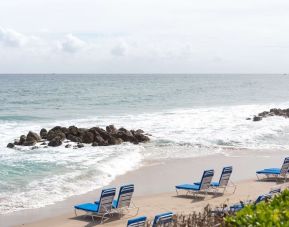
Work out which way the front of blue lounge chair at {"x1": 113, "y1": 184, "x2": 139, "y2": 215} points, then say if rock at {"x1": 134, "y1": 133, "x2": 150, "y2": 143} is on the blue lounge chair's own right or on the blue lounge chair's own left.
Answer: on the blue lounge chair's own right

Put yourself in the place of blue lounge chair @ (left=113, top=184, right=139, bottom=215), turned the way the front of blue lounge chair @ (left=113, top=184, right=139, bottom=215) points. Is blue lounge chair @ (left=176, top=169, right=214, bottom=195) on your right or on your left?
on your right

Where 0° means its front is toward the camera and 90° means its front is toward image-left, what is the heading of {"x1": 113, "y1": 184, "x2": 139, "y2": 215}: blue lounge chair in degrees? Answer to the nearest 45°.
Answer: approximately 135°

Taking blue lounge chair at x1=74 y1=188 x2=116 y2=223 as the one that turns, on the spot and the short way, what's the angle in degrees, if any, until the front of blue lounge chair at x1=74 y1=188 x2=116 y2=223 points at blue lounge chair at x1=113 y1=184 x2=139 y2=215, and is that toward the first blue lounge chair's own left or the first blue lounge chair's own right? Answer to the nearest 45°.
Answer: approximately 90° to the first blue lounge chair's own right

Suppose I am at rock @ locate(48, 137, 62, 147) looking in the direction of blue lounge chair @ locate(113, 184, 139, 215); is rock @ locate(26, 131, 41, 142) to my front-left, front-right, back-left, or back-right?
back-right

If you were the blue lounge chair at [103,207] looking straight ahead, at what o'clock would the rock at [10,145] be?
The rock is roughly at 1 o'clock from the blue lounge chair.

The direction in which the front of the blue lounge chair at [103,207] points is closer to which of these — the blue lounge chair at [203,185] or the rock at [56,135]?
the rock

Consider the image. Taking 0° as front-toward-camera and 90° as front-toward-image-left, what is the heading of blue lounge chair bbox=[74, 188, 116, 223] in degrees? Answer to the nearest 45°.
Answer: approximately 135°

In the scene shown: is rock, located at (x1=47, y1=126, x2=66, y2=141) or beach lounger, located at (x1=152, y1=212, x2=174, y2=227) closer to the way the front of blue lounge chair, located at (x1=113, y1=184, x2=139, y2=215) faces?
the rock

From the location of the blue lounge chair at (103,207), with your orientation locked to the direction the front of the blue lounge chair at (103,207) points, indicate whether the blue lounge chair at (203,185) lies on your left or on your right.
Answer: on your right

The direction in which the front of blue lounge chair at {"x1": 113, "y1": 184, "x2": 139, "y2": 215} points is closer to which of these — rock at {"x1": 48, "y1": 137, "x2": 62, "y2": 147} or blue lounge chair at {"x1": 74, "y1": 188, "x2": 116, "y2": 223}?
the rock

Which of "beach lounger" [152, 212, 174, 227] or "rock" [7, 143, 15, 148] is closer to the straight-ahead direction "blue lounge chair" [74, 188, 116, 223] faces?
the rock

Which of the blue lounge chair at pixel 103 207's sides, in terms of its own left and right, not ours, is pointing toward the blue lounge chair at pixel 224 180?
right

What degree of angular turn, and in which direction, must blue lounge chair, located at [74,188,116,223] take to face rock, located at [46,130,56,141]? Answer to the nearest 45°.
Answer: approximately 45° to its right
